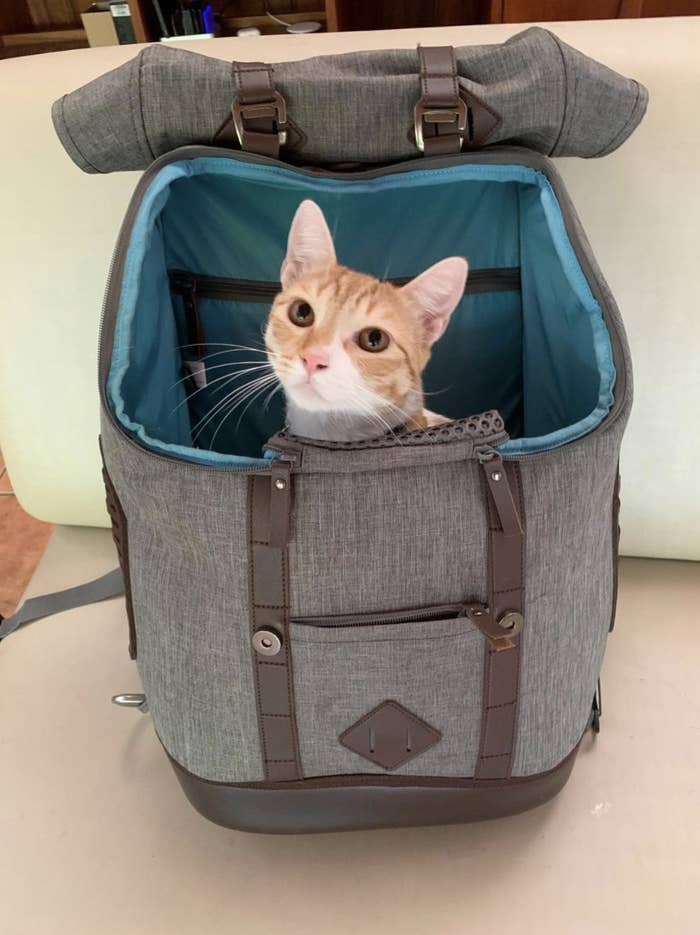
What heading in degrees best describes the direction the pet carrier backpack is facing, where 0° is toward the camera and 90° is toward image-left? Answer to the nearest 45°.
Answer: approximately 0°

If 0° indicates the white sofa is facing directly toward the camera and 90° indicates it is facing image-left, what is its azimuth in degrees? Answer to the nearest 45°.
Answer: approximately 0°
